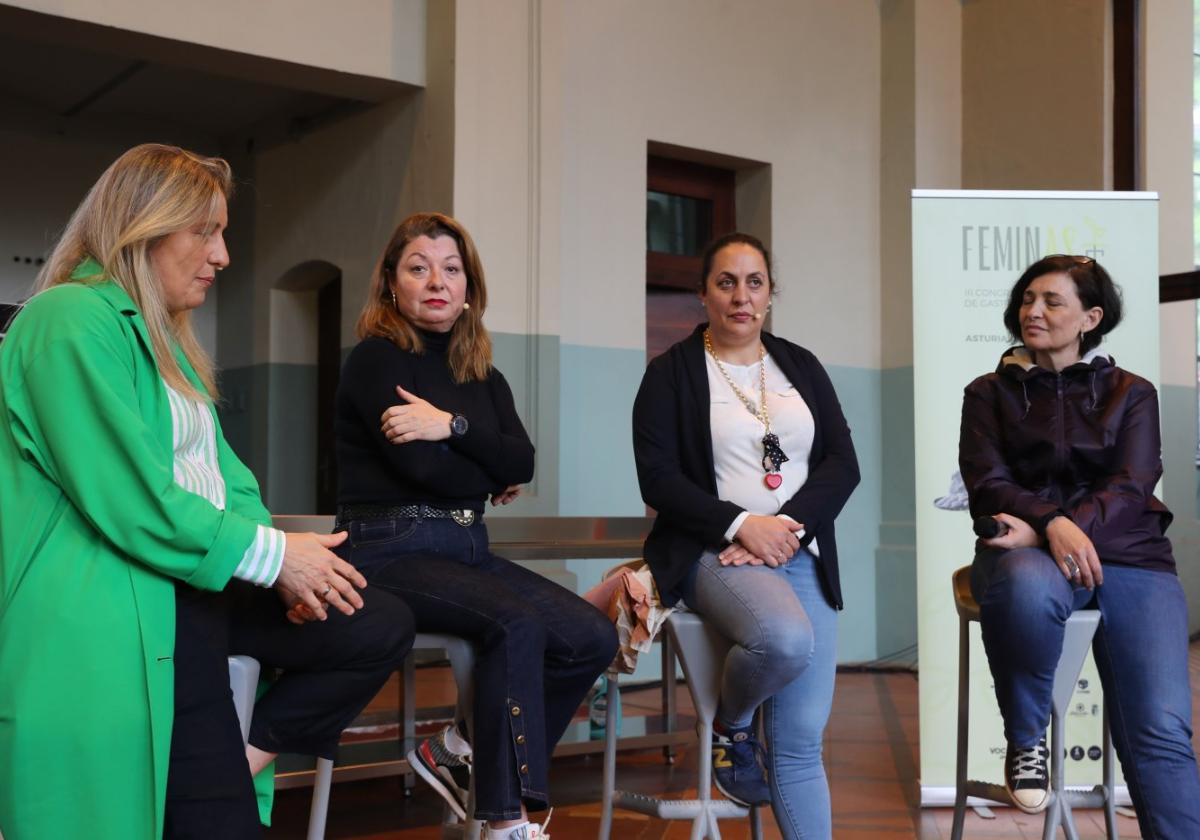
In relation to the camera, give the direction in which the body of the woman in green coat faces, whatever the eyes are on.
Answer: to the viewer's right

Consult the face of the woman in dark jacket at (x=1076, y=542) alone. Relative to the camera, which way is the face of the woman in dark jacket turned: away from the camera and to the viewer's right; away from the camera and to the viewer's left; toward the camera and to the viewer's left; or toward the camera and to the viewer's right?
toward the camera and to the viewer's left

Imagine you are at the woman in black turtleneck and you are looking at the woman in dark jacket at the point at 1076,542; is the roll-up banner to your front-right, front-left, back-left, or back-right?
front-left

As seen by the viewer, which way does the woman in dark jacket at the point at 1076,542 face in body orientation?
toward the camera

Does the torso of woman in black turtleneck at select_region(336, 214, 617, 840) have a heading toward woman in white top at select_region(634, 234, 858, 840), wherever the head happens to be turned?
no

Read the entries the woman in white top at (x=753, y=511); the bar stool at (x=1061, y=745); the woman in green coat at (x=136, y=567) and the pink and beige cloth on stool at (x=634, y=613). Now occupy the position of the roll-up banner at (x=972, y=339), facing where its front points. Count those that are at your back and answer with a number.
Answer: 0

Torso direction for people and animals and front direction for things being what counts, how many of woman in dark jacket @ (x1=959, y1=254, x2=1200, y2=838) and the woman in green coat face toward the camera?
1

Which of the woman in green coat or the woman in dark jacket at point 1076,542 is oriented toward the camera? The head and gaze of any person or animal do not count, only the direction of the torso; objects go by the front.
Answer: the woman in dark jacket

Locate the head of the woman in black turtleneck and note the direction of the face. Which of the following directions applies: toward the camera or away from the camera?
toward the camera

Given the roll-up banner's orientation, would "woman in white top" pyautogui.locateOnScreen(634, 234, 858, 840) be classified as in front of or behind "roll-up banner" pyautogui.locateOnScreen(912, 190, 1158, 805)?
in front

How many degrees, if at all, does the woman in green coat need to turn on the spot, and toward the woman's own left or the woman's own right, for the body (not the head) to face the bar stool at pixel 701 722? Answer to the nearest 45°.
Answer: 0° — they already face it

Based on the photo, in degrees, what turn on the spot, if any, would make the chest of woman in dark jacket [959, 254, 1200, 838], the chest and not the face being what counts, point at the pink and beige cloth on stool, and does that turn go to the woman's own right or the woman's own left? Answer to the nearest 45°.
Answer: approximately 90° to the woman's own right

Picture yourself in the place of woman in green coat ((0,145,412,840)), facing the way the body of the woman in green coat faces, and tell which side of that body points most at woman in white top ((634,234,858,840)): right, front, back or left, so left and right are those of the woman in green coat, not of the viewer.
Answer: front

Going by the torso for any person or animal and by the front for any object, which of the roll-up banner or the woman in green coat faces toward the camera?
the roll-up banner
